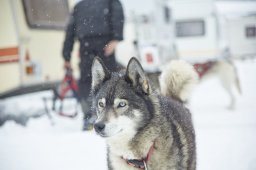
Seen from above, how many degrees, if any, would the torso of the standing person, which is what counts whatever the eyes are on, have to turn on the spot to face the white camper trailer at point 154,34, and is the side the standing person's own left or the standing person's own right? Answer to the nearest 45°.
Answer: approximately 180°

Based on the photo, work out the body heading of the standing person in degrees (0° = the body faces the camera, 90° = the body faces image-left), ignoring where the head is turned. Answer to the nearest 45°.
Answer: approximately 0°

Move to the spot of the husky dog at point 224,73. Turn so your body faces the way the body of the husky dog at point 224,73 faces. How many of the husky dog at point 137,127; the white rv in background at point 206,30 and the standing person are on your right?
1

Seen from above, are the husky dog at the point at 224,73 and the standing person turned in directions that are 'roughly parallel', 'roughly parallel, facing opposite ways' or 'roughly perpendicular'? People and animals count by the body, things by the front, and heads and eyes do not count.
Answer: roughly perpendicular

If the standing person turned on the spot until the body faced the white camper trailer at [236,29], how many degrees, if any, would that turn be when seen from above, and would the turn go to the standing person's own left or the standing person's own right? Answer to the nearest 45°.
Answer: approximately 135° to the standing person's own left
